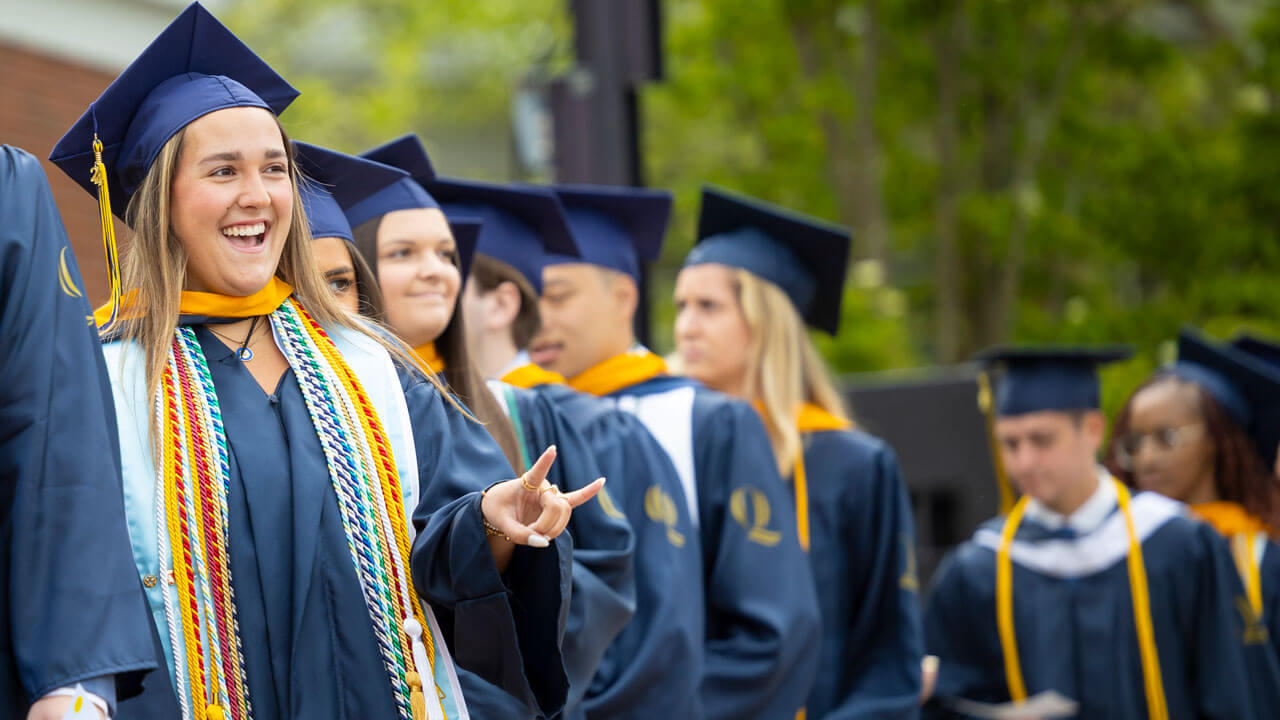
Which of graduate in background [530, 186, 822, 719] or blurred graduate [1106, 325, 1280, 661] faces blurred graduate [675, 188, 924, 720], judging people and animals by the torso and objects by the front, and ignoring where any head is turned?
blurred graduate [1106, 325, 1280, 661]

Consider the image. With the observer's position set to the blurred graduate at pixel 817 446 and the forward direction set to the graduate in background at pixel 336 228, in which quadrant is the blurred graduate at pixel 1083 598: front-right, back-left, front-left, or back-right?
back-left

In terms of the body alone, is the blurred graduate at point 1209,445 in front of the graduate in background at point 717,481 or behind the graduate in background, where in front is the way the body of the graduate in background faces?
behind

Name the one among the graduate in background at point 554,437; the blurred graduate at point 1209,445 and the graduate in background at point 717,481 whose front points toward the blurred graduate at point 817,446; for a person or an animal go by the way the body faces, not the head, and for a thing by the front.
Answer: the blurred graduate at point 1209,445

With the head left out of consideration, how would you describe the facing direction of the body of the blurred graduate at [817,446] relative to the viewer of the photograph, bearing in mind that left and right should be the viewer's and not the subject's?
facing to the left of the viewer

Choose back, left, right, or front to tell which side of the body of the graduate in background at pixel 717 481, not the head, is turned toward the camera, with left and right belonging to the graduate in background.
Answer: left

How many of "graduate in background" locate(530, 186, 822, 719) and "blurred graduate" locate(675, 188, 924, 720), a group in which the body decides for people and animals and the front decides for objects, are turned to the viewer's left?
2

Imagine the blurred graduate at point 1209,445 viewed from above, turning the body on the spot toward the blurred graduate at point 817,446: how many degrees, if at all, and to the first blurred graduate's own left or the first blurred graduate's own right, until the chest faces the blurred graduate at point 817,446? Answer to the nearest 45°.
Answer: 0° — they already face them

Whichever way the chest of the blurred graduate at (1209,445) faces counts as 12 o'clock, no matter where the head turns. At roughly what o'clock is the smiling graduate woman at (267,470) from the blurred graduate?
The smiling graduate woman is roughly at 11 o'clock from the blurred graduate.

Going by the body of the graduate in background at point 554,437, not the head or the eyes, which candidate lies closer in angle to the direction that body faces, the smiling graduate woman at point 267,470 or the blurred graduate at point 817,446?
the smiling graduate woman
